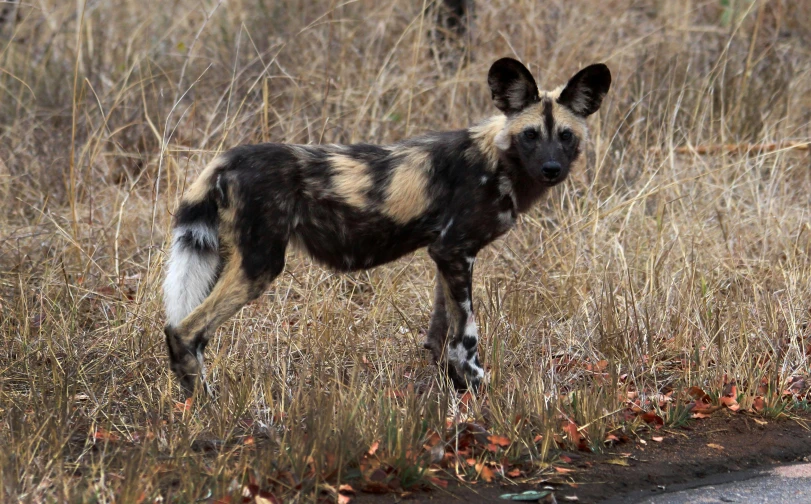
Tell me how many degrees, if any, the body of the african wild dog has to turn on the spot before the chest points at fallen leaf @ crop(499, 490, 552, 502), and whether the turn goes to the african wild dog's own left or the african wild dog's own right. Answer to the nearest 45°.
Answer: approximately 45° to the african wild dog's own right

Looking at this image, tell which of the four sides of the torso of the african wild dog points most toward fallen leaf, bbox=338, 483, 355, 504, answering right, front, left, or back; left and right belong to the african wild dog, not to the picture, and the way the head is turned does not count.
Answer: right

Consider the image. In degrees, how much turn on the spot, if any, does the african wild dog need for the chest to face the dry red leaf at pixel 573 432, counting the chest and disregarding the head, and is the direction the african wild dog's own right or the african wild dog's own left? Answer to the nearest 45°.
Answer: approximately 45° to the african wild dog's own right

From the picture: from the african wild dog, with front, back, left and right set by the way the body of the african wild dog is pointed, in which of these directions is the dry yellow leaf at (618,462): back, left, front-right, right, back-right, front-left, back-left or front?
front-right

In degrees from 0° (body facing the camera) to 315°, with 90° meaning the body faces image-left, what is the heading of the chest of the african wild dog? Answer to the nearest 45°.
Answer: approximately 270°

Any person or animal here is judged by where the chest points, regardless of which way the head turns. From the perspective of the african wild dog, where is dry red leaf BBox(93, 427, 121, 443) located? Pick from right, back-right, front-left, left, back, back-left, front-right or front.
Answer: back-right

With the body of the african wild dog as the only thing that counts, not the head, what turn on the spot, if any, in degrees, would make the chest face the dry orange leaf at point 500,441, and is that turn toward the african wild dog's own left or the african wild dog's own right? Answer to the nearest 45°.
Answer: approximately 45° to the african wild dog's own right

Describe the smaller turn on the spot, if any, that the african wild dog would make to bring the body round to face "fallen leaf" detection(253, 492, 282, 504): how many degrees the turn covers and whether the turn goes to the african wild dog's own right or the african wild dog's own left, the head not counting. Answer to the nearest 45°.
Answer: approximately 90° to the african wild dog's own right

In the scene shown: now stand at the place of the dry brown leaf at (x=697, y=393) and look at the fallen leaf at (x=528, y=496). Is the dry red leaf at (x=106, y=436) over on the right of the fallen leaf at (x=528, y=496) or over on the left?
right

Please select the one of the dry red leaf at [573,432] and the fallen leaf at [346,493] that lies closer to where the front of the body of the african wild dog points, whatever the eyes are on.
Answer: the dry red leaf

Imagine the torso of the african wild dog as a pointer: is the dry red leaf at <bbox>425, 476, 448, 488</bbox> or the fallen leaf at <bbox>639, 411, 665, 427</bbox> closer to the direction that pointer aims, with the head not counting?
the fallen leaf
